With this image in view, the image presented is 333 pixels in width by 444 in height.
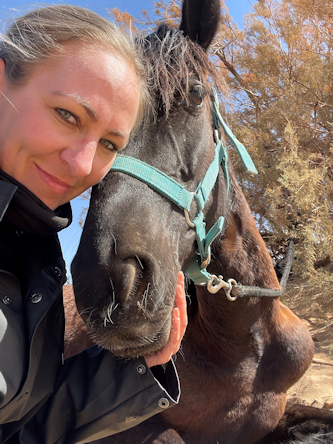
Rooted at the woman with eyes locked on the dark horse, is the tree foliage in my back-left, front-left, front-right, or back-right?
front-left

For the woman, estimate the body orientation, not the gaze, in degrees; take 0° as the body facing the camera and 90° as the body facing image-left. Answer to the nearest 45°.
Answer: approximately 315°

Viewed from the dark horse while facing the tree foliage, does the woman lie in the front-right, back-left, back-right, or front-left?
back-left

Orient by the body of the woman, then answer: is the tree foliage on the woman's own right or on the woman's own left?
on the woman's own left

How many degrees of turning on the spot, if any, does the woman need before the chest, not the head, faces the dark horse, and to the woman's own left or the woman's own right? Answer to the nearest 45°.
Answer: approximately 90° to the woman's own left
